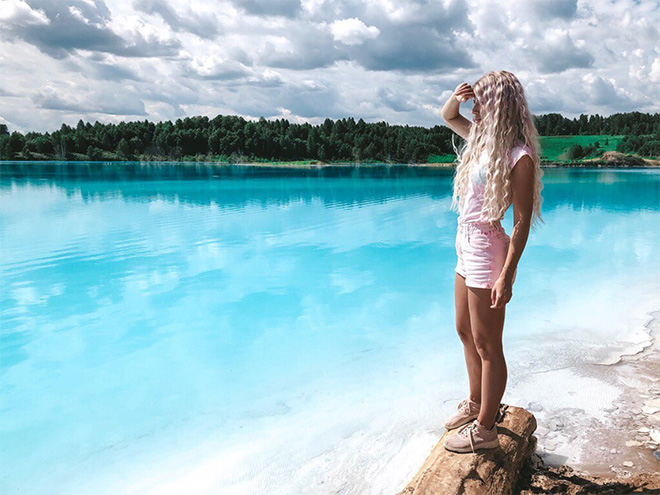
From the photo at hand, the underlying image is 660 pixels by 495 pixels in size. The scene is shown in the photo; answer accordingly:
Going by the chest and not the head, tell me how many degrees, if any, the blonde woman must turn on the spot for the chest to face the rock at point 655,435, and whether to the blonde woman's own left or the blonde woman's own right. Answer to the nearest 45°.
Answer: approximately 180°
